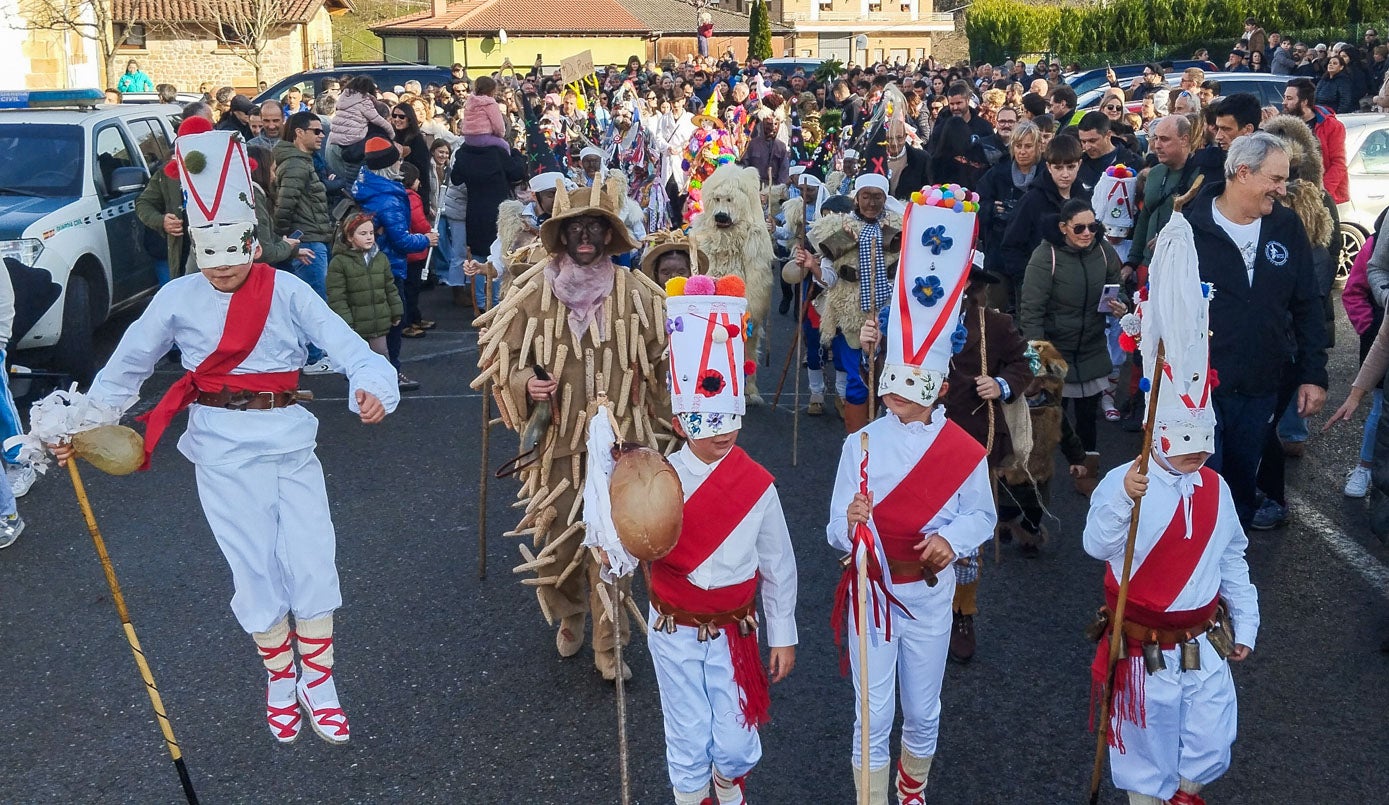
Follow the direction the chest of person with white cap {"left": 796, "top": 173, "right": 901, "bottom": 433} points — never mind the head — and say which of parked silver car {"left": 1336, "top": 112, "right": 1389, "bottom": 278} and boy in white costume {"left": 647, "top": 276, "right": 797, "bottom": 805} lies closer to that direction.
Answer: the boy in white costume

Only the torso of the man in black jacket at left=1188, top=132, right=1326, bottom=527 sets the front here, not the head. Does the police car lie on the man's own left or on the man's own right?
on the man's own right

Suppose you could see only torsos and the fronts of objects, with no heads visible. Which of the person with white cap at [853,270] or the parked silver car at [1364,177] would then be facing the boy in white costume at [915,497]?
the person with white cap

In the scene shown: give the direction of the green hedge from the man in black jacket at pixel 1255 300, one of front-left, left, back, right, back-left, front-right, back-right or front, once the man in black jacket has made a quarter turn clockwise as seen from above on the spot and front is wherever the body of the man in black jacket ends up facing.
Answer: right

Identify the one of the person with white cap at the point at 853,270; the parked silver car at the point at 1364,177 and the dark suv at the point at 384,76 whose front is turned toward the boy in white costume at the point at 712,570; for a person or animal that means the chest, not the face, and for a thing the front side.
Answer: the person with white cap

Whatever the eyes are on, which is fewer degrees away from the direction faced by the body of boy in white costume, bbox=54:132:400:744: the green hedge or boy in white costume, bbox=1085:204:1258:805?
the boy in white costume

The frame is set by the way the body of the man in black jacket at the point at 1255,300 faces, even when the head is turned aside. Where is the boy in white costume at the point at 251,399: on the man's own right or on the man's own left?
on the man's own right
